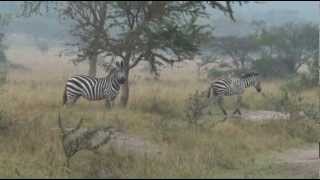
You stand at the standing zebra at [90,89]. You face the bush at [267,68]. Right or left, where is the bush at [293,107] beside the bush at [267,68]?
right

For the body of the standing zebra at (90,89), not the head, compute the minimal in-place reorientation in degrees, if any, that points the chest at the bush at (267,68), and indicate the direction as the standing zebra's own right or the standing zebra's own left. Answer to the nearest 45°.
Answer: approximately 45° to the standing zebra's own left

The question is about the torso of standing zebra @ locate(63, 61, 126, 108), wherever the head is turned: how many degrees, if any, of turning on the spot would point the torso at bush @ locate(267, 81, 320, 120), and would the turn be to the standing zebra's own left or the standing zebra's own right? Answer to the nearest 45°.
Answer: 0° — it already faces it

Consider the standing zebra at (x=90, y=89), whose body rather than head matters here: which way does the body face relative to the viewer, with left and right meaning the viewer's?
facing to the right of the viewer
